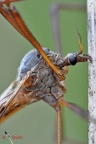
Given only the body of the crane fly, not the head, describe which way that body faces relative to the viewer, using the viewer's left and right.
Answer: facing to the right of the viewer
